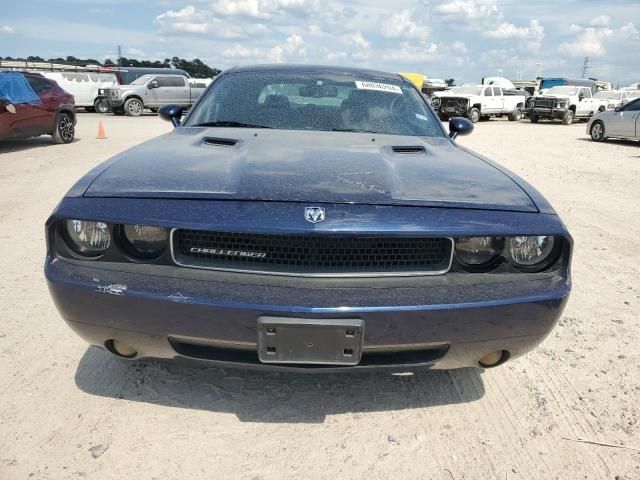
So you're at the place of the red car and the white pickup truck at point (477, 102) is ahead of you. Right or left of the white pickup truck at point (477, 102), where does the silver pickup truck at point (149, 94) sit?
left

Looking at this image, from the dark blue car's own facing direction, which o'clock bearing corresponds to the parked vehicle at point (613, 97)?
The parked vehicle is roughly at 7 o'clock from the dark blue car.

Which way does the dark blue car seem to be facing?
toward the camera

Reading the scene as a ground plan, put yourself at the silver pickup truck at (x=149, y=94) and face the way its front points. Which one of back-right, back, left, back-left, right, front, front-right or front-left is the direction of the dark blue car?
front-left

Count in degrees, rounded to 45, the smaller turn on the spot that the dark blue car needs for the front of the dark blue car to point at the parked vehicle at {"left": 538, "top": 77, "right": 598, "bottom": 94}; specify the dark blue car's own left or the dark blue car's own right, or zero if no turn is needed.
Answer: approximately 135° to the dark blue car's own left

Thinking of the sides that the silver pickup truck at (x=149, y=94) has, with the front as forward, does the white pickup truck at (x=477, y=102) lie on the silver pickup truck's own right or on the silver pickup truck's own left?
on the silver pickup truck's own left

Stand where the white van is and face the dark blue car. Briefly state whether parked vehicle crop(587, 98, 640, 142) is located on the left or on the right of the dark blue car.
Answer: left

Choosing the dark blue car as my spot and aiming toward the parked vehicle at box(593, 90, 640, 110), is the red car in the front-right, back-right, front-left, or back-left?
front-left

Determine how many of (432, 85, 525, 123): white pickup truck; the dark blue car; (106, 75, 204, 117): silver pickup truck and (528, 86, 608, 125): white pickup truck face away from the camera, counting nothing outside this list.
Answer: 0

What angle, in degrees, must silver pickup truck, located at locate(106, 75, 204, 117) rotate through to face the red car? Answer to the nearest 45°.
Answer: approximately 45° to its left

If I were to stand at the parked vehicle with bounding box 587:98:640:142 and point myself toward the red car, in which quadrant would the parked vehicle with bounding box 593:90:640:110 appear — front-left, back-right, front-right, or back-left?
back-right

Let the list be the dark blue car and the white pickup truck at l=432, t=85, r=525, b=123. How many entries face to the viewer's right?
0
